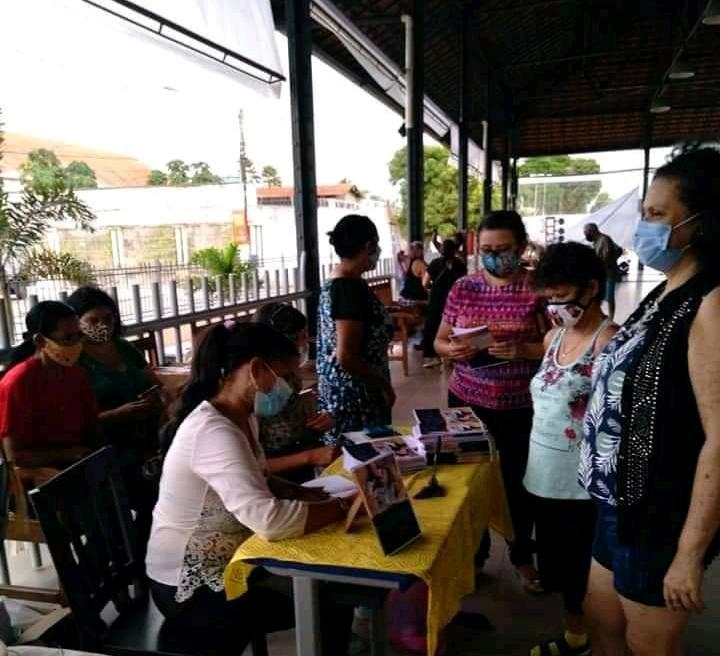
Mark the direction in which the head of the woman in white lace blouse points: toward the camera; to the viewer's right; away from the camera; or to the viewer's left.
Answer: to the viewer's right

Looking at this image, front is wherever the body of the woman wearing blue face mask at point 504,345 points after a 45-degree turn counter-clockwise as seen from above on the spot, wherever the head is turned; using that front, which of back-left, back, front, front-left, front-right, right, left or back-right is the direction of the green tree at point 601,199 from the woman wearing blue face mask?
back-left

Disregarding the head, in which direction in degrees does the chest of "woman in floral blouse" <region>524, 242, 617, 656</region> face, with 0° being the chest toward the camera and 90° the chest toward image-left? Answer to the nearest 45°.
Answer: approximately 45°

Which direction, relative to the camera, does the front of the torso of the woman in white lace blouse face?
to the viewer's right

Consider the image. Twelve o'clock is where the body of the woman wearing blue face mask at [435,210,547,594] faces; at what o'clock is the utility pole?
The utility pole is roughly at 5 o'clock from the woman wearing blue face mask.

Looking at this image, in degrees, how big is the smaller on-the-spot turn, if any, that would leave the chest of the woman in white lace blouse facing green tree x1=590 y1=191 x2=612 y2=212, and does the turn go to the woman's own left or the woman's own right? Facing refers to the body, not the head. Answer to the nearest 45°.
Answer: approximately 45° to the woman's own left

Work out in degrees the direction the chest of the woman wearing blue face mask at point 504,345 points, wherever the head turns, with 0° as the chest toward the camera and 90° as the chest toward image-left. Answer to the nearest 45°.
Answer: approximately 0°
